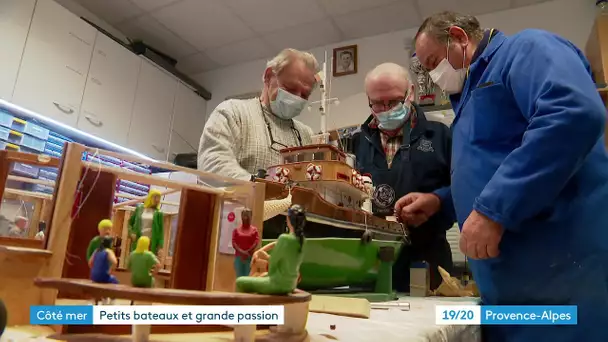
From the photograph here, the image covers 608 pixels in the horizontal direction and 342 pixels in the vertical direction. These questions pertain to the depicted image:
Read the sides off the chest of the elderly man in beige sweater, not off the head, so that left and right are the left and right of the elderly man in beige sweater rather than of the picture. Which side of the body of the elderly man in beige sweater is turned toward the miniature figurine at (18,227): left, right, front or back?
right

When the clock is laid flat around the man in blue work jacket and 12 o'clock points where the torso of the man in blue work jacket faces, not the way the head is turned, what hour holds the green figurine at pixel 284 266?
The green figurine is roughly at 10 o'clock from the man in blue work jacket.

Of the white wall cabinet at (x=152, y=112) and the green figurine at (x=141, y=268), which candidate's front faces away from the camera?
the green figurine

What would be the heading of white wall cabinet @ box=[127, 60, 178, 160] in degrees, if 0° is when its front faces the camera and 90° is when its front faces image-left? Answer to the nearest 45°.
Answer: approximately 315°

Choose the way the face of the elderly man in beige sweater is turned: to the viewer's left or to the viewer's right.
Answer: to the viewer's right

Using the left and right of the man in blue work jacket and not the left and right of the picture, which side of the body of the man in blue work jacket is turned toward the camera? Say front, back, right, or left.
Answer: left

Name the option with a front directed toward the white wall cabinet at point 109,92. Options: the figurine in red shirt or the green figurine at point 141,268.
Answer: the green figurine

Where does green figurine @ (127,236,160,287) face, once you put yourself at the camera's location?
facing away from the viewer

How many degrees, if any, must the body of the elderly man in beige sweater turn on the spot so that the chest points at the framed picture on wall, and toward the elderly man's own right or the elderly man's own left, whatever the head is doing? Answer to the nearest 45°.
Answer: approximately 135° to the elderly man's own left

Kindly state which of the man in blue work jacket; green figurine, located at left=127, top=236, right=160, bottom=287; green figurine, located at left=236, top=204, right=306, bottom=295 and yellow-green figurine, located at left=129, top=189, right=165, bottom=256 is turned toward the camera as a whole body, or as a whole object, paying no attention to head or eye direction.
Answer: the yellow-green figurine
